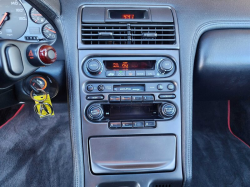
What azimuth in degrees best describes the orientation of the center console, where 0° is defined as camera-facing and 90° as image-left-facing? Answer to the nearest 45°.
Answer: approximately 0°
